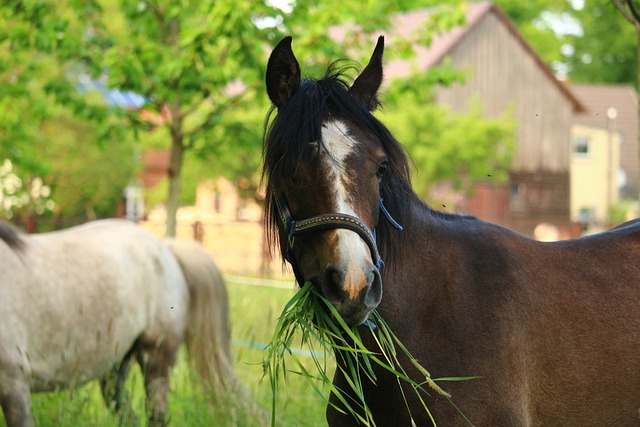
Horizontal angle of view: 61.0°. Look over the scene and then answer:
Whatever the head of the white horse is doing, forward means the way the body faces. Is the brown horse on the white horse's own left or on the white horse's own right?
on the white horse's own left

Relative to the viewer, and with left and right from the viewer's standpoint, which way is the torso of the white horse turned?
facing to the left of the viewer

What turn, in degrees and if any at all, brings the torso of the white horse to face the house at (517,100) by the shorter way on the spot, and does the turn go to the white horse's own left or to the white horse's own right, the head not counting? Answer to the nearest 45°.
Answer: approximately 135° to the white horse's own right

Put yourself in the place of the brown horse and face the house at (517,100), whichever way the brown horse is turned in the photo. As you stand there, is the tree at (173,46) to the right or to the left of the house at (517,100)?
left
